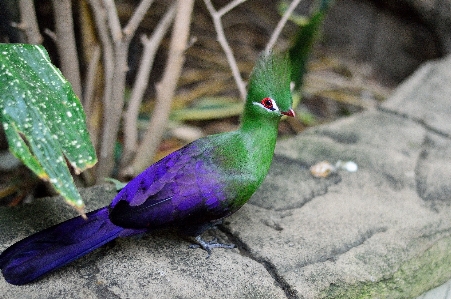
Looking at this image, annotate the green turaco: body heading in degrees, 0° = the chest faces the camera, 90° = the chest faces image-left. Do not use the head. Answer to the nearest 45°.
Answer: approximately 270°

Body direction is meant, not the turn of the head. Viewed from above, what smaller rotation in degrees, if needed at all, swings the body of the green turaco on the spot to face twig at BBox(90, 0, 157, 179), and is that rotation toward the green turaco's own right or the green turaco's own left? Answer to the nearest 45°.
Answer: approximately 90° to the green turaco's own left

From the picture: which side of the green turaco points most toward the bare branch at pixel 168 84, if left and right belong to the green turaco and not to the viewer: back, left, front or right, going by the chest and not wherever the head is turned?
left

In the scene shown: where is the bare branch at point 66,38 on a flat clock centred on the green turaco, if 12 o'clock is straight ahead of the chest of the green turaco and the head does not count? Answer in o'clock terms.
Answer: The bare branch is roughly at 8 o'clock from the green turaco.

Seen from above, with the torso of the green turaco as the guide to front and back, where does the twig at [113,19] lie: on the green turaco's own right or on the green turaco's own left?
on the green turaco's own left

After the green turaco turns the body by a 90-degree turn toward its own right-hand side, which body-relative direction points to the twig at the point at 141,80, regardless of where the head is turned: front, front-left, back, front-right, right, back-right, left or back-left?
back

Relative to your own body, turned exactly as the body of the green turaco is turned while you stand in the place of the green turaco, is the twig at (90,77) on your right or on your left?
on your left

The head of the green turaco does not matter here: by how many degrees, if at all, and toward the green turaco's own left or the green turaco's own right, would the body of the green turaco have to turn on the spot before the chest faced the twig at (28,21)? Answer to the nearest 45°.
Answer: approximately 135° to the green turaco's own left
